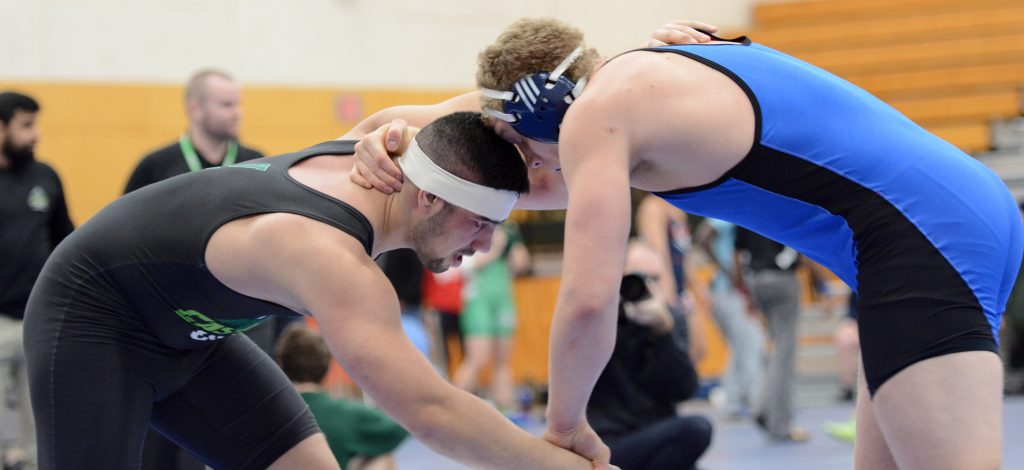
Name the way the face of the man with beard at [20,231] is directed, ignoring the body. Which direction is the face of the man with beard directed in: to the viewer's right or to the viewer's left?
to the viewer's right

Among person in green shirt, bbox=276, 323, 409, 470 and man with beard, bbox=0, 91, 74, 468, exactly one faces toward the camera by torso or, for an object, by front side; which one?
the man with beard

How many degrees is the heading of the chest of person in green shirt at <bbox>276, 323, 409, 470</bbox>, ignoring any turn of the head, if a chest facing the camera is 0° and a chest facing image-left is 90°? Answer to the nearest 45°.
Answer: approximately 180°

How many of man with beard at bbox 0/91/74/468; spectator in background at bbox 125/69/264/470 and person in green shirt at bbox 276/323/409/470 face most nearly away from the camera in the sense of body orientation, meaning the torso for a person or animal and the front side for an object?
1

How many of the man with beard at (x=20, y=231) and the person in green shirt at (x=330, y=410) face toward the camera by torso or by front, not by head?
1

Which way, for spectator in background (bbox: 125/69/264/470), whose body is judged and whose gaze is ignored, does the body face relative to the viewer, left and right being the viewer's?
facing the viewer and to the right of the viewer

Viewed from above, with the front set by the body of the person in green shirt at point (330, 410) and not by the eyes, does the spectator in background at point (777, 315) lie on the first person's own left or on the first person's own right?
on the first person's own right

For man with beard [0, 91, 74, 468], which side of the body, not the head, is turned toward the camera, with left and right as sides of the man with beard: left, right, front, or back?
front

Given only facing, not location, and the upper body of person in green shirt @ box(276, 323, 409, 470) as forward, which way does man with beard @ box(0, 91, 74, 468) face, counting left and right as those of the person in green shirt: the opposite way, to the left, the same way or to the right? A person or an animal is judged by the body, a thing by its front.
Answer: the opposite way
